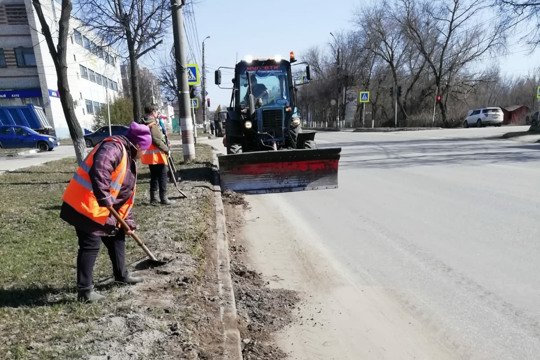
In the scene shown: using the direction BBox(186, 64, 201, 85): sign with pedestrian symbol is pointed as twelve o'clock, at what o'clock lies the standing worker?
The standing worker is roughly at 12 o'clock from the sign with pedestrian symbol.

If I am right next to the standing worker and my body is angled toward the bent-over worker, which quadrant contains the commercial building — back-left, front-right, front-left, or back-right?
back-right

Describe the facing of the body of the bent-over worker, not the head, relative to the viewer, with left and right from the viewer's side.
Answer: facing to the right of the viewer

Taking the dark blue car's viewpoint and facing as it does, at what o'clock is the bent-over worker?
The bent-over worker is roughly at 3 o'clock from the dark blue car.

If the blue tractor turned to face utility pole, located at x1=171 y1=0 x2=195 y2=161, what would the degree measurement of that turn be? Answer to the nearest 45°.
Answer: approximately 135° to its right

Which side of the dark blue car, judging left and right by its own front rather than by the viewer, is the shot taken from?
right
